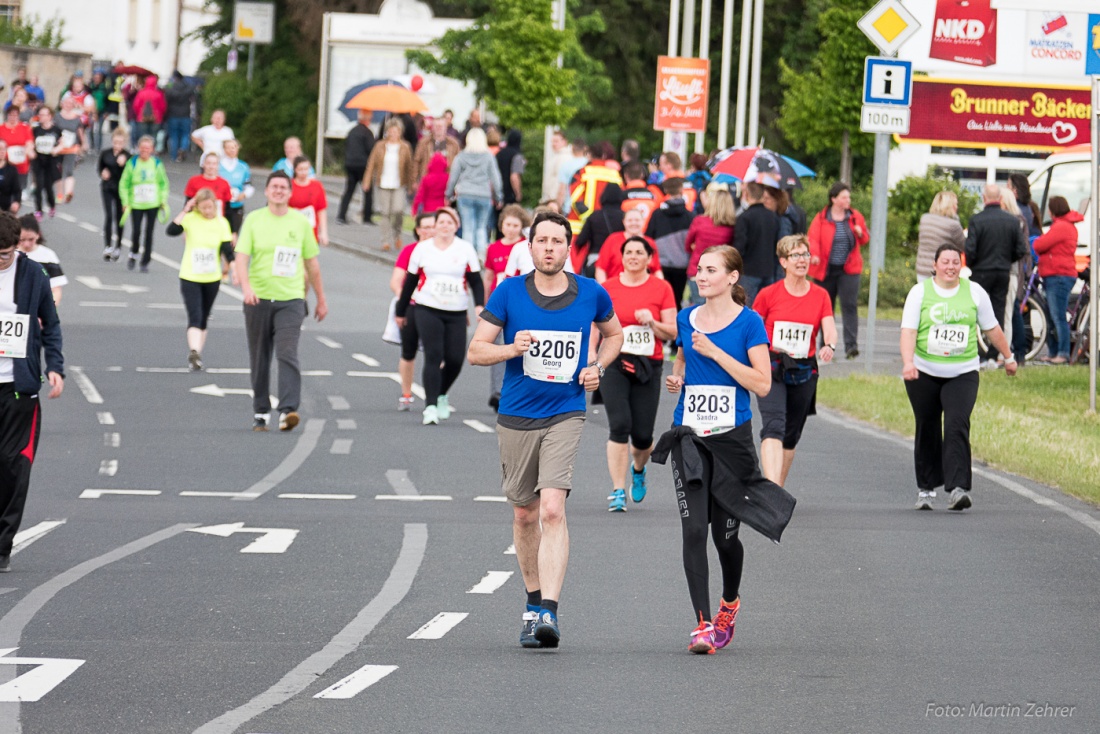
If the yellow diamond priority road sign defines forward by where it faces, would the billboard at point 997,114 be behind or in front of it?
behind

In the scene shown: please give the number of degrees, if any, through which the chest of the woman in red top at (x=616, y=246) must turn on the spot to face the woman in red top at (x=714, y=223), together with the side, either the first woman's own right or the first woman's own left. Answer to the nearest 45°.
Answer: approximately 180°

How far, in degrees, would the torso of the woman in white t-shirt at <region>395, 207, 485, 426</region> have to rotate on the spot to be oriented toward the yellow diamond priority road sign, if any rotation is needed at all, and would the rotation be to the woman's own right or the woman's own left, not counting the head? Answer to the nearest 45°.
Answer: approximately 135° to the woman's own left

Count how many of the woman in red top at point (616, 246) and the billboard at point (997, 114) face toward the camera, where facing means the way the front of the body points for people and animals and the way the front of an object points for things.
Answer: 2

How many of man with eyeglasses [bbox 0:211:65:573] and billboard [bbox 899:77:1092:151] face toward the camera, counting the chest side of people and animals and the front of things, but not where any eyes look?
2
